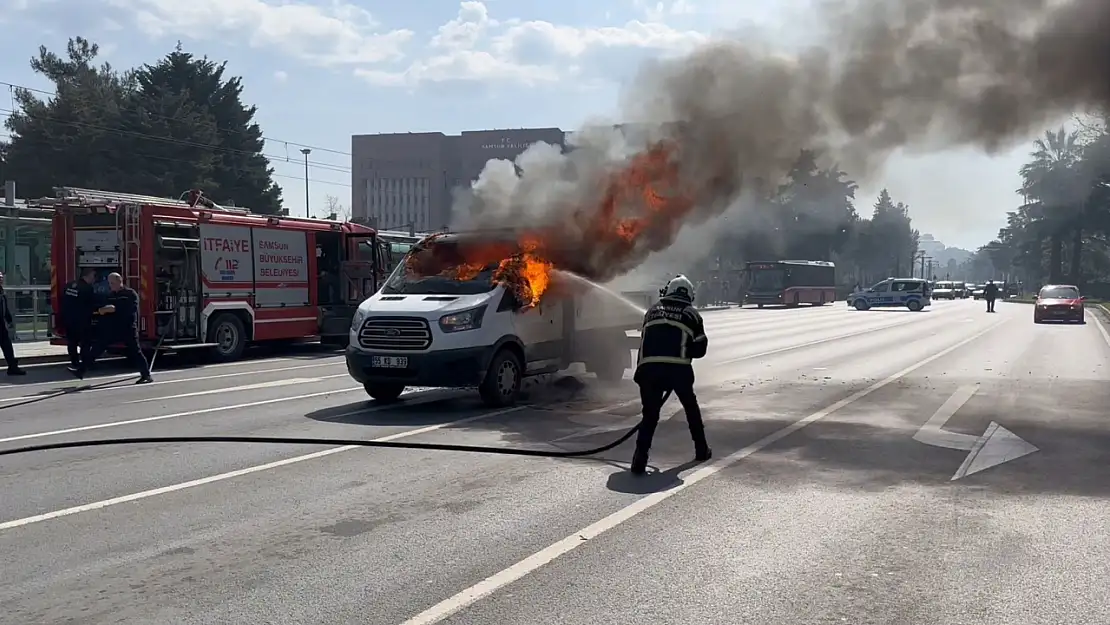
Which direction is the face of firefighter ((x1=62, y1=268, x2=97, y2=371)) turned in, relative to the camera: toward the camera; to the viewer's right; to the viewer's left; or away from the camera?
to the viewer's right

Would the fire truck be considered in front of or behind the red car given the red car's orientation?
in front

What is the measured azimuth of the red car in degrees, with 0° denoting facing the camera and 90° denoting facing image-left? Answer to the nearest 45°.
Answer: approximately 0°

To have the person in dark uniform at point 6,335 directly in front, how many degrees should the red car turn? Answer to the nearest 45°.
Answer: approximately 45° to its right

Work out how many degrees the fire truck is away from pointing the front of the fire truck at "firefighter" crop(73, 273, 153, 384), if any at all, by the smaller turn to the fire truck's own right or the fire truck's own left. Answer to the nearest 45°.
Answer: approximately 180°

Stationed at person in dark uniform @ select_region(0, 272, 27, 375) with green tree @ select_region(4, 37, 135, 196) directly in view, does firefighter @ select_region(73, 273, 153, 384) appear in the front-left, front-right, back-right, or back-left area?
back-right
